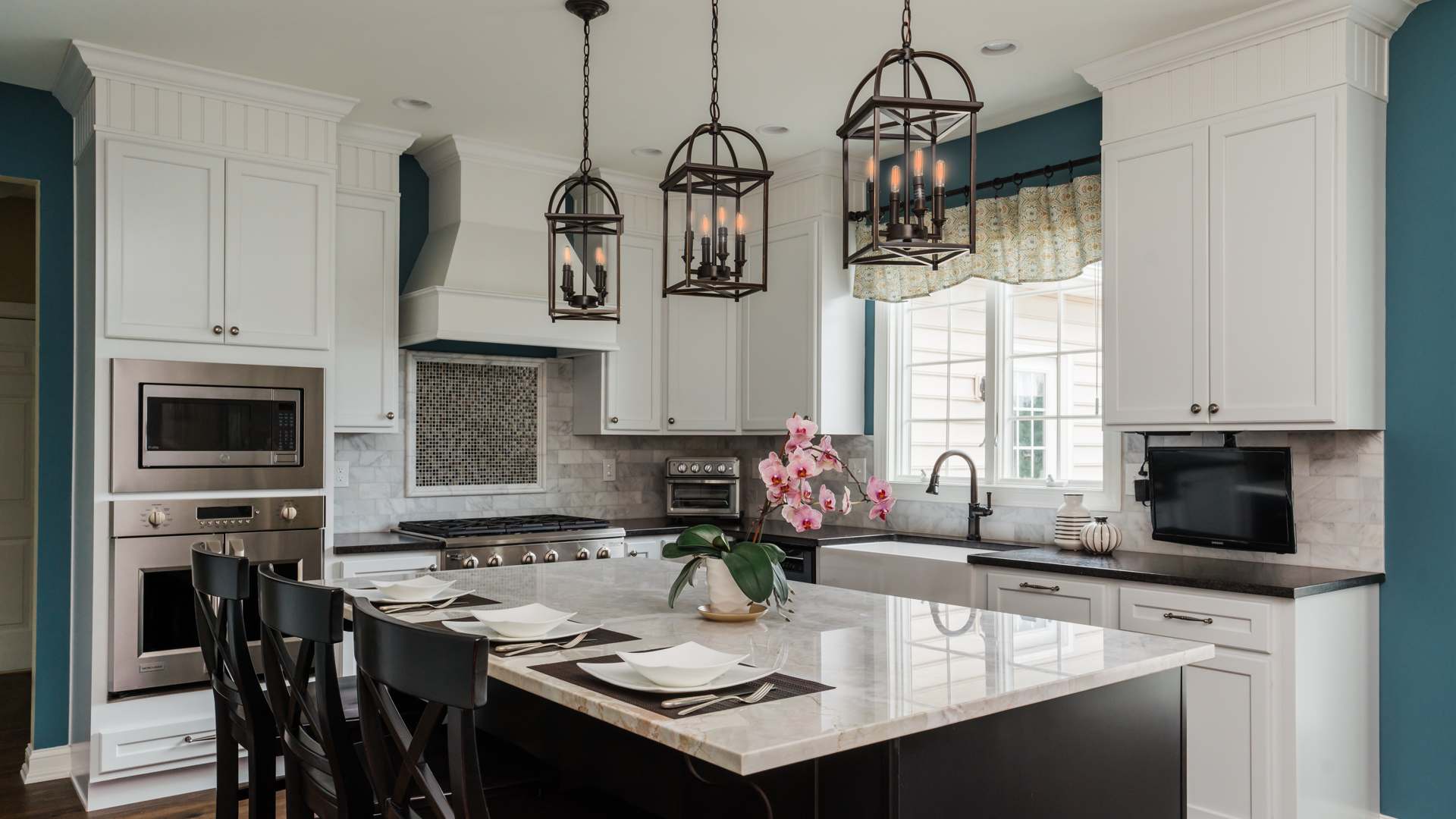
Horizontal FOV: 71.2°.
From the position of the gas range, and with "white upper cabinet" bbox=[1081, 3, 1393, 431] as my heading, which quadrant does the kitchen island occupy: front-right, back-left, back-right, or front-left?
front-right

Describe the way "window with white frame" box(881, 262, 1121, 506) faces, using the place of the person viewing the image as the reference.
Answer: facing the viewer and to the left of the viewer

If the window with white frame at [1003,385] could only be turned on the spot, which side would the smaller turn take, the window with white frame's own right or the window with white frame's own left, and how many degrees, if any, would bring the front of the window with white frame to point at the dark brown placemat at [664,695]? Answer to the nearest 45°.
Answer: approximately 45° to the window with white frame's own left

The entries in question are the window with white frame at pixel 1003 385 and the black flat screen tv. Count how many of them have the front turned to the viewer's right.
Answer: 0

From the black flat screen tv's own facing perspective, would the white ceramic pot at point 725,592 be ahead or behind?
ahead

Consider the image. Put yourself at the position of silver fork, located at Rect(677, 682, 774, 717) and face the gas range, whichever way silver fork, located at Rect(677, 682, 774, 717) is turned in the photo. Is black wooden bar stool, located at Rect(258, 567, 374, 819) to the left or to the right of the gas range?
left

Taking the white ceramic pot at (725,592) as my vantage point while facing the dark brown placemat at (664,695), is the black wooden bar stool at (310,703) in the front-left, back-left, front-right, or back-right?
front-right

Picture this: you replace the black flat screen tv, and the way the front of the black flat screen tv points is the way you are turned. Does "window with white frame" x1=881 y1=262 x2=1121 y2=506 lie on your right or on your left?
on your right

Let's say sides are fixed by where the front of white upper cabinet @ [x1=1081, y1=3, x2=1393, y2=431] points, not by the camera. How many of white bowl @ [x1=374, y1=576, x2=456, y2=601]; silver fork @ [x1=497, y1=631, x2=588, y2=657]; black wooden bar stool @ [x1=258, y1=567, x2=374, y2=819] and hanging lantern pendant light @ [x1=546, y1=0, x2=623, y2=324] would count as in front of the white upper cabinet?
4

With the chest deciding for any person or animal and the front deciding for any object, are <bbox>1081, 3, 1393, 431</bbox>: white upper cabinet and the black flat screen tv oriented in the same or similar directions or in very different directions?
same or similar directions

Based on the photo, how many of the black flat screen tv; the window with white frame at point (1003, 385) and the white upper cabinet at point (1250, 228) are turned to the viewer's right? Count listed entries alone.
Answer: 0

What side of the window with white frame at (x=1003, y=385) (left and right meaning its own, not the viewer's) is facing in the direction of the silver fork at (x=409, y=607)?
front

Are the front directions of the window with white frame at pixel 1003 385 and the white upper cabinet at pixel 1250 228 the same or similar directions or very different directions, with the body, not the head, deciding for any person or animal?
same or similar directions

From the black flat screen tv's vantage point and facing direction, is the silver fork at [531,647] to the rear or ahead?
ahead

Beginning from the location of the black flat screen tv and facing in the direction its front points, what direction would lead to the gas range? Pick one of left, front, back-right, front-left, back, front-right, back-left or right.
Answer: front-right

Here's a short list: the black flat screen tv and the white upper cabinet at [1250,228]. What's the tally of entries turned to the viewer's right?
0
